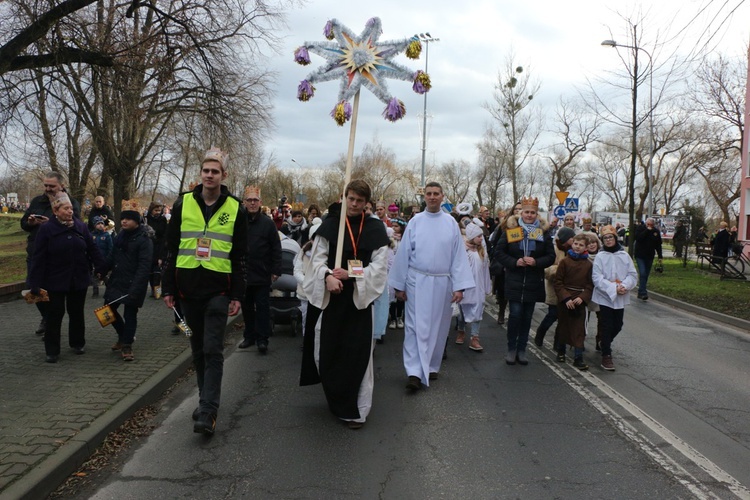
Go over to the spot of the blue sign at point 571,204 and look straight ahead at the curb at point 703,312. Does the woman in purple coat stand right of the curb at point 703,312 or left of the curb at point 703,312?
right

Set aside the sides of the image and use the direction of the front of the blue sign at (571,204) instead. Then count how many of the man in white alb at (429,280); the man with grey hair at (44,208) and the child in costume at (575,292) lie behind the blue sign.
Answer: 0

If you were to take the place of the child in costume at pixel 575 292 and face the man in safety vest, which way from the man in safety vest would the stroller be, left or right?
right

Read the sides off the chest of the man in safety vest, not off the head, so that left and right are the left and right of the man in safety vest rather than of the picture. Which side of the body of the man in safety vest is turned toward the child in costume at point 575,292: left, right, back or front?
left

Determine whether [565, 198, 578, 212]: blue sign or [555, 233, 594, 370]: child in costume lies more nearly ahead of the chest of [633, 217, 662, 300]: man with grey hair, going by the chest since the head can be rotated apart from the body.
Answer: the child in costume

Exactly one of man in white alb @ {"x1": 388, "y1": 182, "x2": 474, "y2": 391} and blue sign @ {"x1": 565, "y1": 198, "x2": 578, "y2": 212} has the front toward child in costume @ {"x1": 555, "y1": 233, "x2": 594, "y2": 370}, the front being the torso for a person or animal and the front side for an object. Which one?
the blue sign

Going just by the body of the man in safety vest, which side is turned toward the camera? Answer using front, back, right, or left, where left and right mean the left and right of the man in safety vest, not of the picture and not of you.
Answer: front

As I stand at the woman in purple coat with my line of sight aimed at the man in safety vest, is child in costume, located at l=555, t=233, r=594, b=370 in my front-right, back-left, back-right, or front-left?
front-left

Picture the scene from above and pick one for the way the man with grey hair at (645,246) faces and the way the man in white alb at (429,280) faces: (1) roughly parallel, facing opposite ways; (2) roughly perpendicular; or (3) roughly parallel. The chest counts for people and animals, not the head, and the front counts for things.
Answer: roughly parallel

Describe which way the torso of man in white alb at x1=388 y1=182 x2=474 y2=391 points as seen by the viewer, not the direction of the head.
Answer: toward the camera

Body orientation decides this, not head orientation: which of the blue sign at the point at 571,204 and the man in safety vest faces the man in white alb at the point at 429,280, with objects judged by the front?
the blue sign

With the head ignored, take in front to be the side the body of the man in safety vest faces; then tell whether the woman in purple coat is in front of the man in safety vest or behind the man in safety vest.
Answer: behind

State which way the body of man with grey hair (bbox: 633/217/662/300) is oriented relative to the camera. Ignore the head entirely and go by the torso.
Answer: toward the camera

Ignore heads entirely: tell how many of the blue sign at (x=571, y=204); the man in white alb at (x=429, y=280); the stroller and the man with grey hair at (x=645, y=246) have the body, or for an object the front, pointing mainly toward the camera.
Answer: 4

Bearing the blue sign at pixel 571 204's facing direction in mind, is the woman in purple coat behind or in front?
in front

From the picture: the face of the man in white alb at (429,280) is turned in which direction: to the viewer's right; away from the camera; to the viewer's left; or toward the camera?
toward the camera

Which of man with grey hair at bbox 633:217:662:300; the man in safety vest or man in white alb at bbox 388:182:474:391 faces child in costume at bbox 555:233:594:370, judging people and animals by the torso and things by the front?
the man with grey hair

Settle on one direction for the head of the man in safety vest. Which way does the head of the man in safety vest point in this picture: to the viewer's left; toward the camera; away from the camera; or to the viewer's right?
toward the camera

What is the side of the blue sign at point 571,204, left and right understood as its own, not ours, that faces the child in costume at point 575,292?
front
